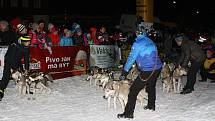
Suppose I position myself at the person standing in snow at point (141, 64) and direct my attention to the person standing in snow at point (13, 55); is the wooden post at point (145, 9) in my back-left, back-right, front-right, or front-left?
front-right

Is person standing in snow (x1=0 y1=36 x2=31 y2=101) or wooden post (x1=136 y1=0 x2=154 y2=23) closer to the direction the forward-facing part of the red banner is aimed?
the person standing in snow

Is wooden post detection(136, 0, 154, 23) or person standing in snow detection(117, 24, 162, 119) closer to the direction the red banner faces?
the person standing in snow

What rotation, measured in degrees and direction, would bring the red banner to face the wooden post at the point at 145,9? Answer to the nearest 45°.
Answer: approximately 135° to its left

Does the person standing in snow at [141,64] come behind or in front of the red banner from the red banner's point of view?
in front

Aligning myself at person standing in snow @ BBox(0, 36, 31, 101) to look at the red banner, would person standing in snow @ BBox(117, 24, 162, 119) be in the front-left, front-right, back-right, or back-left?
back-right

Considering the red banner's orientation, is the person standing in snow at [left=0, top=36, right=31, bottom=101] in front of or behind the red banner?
in front

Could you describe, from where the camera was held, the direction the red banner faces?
facing the viewer
